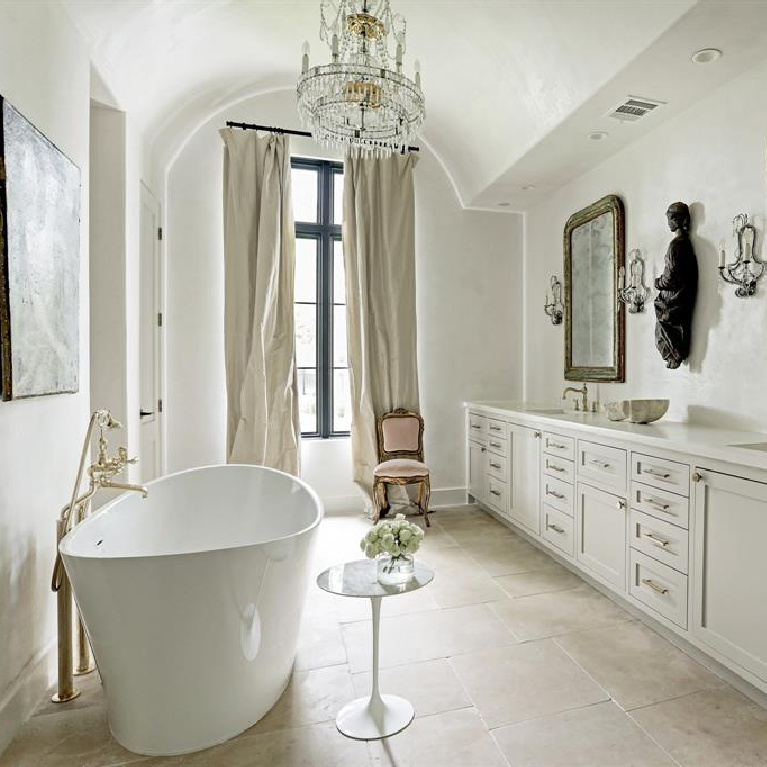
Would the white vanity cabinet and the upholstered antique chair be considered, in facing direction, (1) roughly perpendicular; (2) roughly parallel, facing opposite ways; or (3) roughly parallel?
roughly perpendicular

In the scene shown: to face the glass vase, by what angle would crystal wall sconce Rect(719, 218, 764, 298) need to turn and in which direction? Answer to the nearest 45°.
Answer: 0° — it already faces it

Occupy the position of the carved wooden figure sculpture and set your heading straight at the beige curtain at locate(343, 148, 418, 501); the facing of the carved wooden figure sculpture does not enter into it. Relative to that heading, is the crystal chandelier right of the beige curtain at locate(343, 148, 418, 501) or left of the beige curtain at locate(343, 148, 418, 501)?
left

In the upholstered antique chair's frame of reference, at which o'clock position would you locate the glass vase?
The glass vase is roughly at 12 o'clock from the upholstered antique chair.
